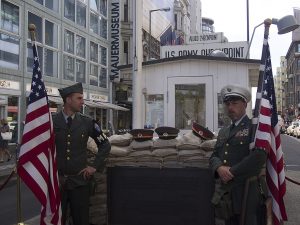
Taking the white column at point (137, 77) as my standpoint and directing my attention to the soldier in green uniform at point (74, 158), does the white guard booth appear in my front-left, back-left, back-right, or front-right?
back-left

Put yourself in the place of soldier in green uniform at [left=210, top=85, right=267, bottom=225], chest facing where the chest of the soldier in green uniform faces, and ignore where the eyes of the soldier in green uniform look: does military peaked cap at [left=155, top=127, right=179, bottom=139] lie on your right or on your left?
on your right

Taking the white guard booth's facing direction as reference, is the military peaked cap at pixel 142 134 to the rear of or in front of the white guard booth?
in front

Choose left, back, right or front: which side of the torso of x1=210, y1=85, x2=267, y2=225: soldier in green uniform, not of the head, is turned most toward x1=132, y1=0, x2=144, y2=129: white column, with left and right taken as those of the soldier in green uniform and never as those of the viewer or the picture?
right

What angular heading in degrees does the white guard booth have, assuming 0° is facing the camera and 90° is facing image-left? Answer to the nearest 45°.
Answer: approximately 0°

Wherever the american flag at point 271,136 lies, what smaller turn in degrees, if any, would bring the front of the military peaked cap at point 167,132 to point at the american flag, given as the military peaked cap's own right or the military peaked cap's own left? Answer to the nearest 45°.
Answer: approximately 45° to the military peaked cap's own left

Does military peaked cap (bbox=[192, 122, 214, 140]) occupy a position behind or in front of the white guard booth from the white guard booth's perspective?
in front

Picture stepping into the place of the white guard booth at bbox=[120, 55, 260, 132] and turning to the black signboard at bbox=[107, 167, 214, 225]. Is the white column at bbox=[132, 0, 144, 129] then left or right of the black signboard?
right
